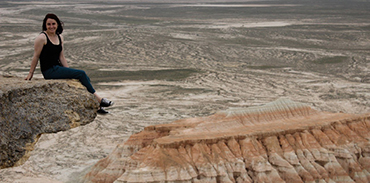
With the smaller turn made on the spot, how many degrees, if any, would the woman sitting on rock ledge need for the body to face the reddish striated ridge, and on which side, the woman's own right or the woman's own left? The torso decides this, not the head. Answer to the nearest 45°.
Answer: approximately 45° to the woman's own left

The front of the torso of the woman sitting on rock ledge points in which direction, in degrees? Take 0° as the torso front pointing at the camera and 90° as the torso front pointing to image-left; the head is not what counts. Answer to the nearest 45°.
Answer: approximately 315°
